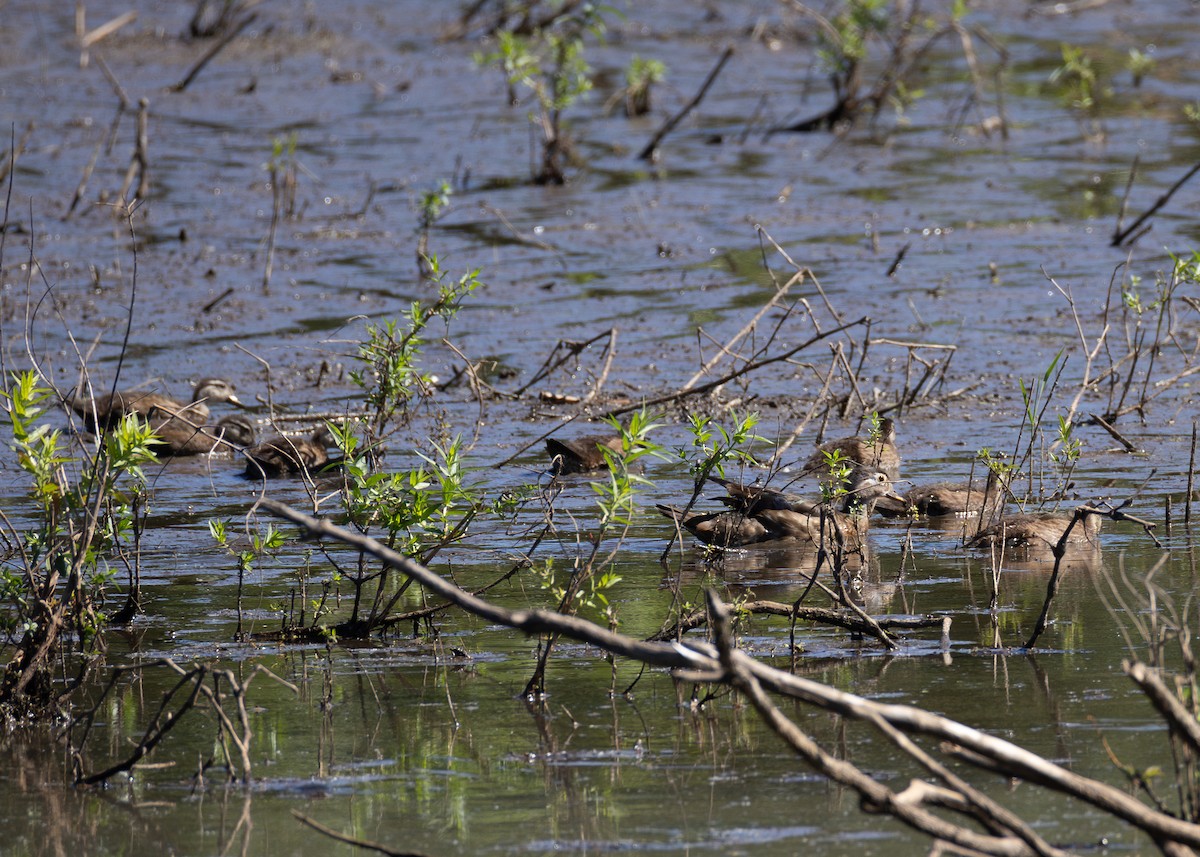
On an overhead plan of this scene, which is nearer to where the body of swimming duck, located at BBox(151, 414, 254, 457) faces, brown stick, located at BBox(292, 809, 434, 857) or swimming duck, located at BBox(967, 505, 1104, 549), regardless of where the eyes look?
the swimming duck

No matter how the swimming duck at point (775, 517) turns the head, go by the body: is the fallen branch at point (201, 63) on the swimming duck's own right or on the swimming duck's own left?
on the swimming duck's own left

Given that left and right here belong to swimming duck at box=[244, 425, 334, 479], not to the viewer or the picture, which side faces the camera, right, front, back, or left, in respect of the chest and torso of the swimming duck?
right

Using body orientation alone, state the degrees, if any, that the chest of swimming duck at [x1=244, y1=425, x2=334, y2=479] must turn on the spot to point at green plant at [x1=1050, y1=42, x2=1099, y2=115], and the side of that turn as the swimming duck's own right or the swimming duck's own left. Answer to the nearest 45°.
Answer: approximately 45° to the swimming duck's own left

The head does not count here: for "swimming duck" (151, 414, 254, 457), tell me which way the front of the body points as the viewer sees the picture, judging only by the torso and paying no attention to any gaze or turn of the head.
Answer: to the viewer's right

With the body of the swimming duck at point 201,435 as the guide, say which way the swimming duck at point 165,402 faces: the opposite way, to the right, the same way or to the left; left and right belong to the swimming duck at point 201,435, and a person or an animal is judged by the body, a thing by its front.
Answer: the same way

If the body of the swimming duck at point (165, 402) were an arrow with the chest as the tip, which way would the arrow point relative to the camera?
to the viewer's right

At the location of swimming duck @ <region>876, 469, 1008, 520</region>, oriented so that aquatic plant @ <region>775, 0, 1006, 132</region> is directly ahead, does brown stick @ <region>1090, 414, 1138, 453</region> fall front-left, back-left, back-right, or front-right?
front-right

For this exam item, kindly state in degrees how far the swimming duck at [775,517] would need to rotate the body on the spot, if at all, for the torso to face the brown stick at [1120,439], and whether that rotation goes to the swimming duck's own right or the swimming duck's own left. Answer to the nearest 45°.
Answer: approximately 45° to the swimming duck's own left

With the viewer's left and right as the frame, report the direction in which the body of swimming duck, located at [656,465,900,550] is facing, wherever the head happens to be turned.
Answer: facing to the right of the viewer

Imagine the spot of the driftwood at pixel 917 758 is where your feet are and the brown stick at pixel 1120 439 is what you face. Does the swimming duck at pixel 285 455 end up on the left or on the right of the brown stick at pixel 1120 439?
left

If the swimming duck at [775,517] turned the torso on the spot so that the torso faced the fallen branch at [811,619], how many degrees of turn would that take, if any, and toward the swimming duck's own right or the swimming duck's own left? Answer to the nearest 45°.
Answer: approximately 90° to the swimming duck's own right

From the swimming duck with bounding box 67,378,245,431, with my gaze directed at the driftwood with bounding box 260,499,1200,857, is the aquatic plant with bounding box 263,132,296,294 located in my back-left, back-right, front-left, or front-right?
back-left

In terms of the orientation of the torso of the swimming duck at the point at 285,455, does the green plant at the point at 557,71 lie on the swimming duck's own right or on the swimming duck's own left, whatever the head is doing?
on the swimming duck's own left

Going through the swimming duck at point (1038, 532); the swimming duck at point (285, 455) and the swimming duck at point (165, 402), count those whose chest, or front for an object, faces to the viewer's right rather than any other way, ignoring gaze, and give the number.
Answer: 3

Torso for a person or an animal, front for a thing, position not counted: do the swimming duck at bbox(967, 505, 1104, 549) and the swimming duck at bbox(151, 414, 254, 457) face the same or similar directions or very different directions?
same or similar directions
